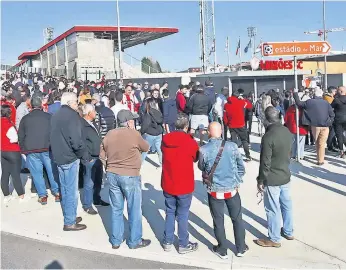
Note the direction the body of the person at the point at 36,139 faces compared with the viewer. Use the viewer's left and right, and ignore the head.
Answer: facing away from the viewer

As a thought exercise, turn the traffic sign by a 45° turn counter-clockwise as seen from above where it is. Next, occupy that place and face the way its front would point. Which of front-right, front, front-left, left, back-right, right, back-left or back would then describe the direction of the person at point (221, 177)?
front-right

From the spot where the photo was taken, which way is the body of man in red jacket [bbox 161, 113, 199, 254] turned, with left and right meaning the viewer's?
facing away from the viewer and to the right of the viewer

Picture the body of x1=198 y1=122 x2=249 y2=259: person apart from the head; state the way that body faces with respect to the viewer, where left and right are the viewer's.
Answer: facing away from the viewer

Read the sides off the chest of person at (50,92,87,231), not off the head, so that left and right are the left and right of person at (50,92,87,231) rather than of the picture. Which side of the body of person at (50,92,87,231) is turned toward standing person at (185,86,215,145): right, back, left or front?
front

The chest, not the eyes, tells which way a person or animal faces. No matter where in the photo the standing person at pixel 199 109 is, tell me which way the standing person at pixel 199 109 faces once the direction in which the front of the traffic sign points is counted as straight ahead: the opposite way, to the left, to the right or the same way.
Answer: the opposite way

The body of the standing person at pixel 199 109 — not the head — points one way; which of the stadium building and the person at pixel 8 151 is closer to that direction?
the stadium building

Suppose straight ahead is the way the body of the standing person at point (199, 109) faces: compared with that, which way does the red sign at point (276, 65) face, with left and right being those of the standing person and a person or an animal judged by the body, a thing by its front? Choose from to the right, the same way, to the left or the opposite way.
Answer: the opposite way

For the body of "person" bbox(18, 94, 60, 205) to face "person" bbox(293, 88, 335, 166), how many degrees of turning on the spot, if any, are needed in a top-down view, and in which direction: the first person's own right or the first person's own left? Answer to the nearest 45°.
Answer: approximately 90° to the first person's own right

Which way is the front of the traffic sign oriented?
toward the camera

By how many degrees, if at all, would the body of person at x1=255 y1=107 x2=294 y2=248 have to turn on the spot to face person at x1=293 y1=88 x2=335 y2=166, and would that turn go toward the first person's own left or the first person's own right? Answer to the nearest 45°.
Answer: approximately 45° to the first person's own right

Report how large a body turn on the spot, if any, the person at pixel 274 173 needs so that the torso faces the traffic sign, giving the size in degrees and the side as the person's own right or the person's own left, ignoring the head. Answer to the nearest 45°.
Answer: approximately 45° to the person's own right

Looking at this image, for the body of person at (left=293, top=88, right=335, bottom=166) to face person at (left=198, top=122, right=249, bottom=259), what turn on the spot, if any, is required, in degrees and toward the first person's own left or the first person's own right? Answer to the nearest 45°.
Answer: approximately 180°
